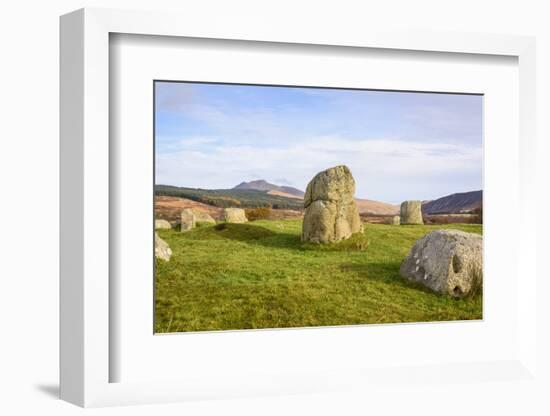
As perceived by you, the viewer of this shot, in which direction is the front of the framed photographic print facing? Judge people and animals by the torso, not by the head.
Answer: facing the viewer and to the right of the viewer
